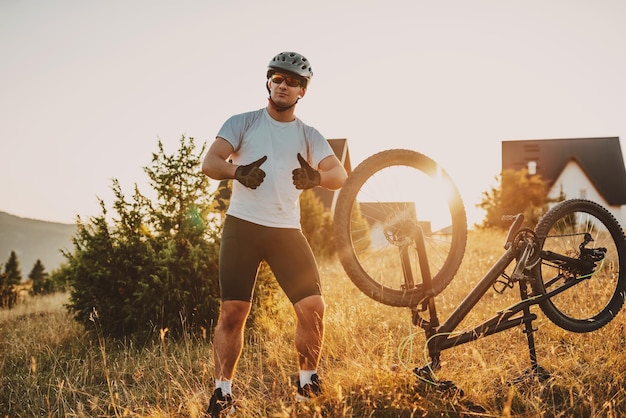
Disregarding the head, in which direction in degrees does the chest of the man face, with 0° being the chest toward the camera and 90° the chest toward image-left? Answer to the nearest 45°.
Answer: approximately 0°

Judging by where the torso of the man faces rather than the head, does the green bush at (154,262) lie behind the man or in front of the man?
behind
